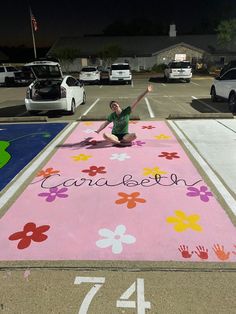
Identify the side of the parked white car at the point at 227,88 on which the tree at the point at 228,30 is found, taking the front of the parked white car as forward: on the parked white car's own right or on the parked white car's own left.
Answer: on the parked white car's own right

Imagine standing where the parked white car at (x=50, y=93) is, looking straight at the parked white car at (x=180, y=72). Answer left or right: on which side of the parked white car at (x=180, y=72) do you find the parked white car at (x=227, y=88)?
right

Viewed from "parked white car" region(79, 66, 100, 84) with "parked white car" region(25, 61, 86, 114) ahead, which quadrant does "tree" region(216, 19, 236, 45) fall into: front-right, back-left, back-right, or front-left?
back-left

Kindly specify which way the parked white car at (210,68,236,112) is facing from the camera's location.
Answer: facing away from the viewer and to the left of the viewer
